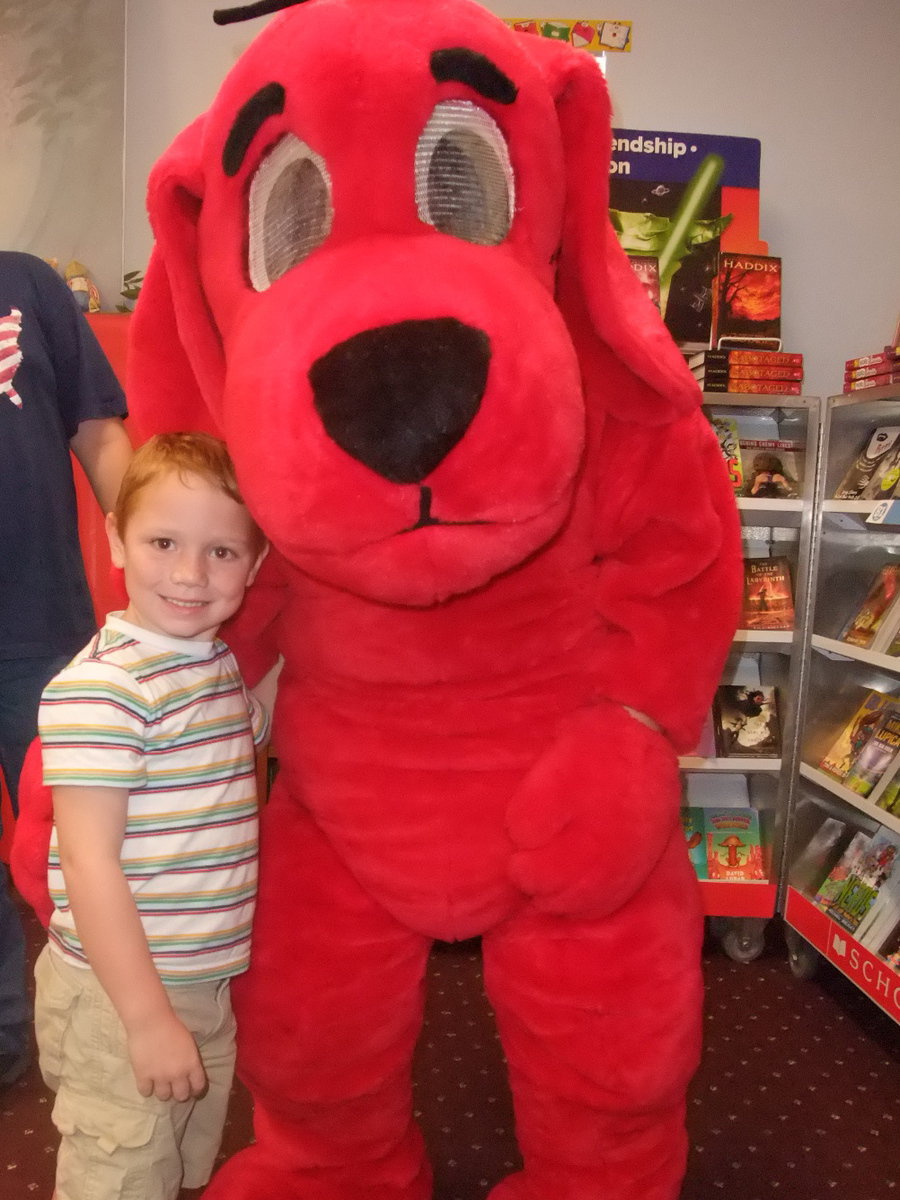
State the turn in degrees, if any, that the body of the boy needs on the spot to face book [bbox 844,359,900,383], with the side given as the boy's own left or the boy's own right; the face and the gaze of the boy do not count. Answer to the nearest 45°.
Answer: approximately 90° to the boy's own left

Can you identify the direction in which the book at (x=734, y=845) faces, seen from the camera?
facing the viewer

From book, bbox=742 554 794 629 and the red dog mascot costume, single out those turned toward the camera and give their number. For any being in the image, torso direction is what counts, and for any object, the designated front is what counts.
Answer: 2

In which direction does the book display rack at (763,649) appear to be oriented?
toward the camera

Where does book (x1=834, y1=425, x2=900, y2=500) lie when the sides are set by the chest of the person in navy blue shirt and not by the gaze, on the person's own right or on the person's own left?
on the person's own left

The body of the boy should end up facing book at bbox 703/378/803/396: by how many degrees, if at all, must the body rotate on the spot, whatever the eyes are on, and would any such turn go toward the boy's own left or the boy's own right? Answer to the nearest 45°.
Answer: approximately 90° to the boy's own left

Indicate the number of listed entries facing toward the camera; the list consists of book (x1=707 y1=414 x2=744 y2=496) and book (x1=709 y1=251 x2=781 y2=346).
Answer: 2

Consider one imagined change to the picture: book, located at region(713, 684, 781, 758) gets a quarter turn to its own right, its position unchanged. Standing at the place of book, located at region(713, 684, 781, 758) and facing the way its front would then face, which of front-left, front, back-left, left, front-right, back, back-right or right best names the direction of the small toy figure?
front

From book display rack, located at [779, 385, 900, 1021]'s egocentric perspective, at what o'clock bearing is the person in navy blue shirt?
The person in navy blue shirt is roughly at 12 o'clock from the book display rack.
